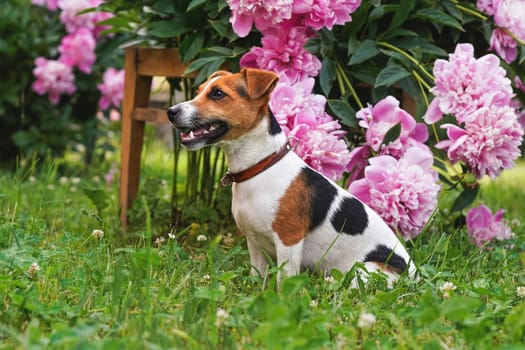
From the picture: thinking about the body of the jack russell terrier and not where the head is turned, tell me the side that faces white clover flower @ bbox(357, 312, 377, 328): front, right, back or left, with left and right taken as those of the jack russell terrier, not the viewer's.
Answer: left

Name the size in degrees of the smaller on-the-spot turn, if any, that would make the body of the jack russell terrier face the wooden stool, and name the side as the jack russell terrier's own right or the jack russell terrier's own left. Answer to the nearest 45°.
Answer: approximately 45° to the jack russell terrier's own right

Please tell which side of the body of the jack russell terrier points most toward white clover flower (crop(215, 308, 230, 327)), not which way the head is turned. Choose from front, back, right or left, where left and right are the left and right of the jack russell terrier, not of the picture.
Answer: left

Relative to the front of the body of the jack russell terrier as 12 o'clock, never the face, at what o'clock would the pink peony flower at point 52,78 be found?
The pink peony flower is roughly at 2 o'clock from the jack russell terrier.

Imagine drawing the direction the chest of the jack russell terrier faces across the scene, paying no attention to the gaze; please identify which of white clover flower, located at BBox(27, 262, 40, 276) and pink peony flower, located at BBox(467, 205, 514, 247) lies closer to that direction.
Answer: the white clover flower

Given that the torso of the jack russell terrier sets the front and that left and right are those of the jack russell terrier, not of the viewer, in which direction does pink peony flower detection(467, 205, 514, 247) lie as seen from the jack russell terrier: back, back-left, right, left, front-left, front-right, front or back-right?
back-right

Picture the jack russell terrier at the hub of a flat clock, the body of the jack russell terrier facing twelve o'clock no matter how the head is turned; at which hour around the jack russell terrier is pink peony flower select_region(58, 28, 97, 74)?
The pink peony flower is roughly at 2 o'clock from the jack russell terrier.

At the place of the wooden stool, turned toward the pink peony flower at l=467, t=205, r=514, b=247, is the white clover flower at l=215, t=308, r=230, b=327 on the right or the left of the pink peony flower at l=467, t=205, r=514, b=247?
right

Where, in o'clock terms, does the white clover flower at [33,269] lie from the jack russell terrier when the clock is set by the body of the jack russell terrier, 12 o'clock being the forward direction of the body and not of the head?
The white clover flower is roughly at 11 o'clock from the jack russell terrier.

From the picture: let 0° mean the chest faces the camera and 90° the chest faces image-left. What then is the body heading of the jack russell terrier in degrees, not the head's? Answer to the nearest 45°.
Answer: approximately 90°
